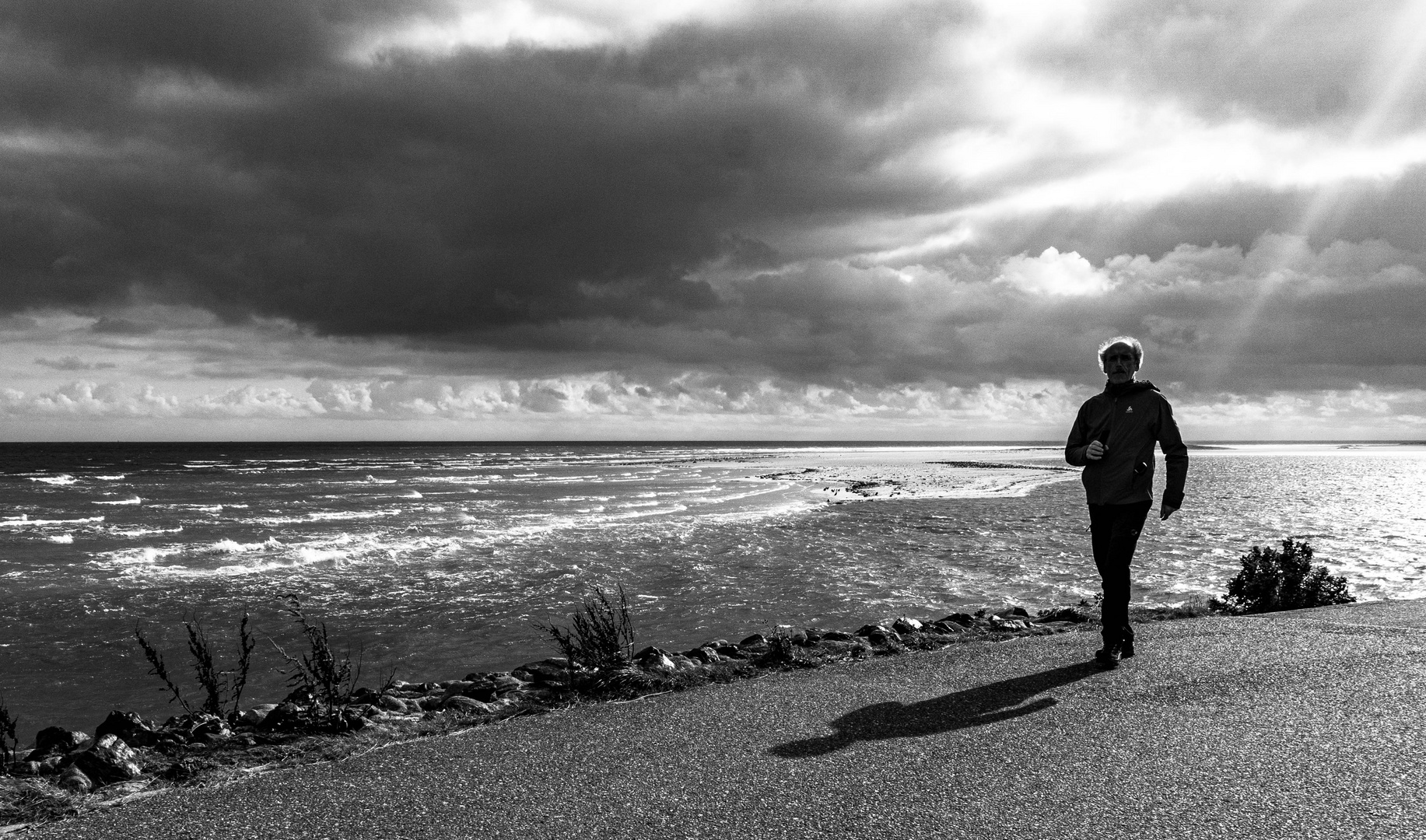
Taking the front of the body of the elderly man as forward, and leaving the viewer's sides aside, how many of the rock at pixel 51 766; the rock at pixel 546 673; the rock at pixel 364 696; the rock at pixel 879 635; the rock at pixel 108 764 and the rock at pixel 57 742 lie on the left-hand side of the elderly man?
0

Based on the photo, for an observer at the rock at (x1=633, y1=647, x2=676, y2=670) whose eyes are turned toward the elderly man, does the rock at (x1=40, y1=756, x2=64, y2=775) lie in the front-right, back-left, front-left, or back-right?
back-right

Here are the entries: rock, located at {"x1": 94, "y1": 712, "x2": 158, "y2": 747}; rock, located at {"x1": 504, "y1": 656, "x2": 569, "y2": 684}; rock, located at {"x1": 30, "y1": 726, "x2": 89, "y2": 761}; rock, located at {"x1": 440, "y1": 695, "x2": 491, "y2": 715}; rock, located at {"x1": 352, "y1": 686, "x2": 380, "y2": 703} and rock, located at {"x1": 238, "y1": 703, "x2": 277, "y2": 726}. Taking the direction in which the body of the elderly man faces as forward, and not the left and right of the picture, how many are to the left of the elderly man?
0

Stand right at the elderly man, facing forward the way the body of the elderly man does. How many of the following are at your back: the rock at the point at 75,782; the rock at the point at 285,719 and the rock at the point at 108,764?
0

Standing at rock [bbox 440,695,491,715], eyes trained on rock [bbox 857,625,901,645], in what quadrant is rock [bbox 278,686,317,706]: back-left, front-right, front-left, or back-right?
back-left

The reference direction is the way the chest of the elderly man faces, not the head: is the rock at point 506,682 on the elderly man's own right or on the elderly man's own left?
on the elderly man's own right

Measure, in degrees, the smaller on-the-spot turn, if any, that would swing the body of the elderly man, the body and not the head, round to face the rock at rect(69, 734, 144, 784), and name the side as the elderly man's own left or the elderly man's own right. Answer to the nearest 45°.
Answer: approximately 45° to the elderly man's own right

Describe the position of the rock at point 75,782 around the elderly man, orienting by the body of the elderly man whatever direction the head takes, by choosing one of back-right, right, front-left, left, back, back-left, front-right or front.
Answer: front-right

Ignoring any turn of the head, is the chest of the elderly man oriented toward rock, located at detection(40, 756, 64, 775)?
no

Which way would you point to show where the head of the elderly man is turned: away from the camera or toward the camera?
toward the camera

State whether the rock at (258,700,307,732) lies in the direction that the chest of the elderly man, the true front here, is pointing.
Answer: no

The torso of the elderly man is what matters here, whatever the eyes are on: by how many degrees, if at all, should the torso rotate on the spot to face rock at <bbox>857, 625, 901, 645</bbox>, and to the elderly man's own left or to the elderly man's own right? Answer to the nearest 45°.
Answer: approximately 135° to the elderly man's own right

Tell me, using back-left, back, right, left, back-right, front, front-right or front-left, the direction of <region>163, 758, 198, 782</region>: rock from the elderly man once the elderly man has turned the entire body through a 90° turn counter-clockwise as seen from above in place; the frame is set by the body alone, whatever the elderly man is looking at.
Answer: back-right

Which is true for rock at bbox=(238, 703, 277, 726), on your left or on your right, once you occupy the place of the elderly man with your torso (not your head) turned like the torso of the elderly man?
on your right

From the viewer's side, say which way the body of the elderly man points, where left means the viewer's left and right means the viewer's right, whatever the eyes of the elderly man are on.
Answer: facing the viewer

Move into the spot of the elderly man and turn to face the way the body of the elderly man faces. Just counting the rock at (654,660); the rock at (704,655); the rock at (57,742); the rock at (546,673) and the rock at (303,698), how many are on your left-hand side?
0

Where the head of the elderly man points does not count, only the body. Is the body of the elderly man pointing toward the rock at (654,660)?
no

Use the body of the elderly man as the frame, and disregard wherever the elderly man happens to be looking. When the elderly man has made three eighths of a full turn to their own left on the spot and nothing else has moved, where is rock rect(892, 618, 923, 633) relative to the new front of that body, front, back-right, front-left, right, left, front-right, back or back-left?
left
